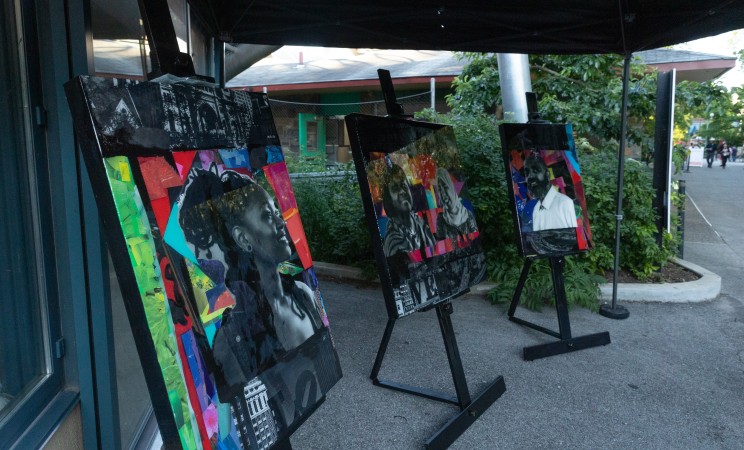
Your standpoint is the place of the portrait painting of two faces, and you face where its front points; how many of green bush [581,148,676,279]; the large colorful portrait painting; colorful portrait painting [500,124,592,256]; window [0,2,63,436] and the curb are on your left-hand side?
3

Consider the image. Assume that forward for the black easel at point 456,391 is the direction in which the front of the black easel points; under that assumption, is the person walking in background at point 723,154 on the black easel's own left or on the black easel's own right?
on the black easel's own left

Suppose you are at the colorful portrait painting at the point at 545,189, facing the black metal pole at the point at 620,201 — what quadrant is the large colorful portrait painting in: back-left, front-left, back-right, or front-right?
back-right

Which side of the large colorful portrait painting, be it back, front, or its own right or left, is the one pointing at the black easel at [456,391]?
left

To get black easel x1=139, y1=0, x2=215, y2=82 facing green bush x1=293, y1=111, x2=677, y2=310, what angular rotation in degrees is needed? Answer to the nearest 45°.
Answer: approximately 90° to its left

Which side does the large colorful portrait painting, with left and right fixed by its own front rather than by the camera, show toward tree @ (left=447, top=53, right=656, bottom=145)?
left

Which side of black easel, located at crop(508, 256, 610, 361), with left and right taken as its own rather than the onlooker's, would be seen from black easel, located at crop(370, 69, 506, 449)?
right

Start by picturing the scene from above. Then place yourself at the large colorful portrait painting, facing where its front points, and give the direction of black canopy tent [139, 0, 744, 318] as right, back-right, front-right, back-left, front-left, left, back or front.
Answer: left

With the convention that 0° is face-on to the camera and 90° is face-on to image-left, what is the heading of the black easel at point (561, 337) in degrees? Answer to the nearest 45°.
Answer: approximately 315°

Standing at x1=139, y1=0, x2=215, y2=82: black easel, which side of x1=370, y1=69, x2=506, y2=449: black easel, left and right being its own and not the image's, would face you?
right
